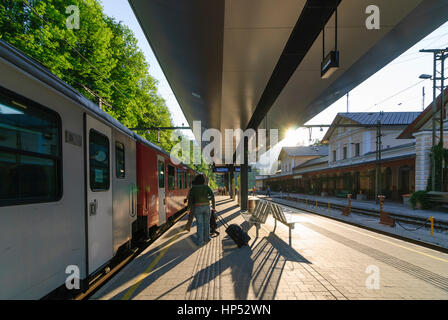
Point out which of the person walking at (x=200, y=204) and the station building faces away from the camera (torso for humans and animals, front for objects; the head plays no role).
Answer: the person walking

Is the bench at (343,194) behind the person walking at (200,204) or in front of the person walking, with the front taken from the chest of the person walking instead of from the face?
in front

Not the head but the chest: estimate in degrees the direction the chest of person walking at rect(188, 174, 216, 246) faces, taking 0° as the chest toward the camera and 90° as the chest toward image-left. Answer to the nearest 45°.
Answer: approximately 180°

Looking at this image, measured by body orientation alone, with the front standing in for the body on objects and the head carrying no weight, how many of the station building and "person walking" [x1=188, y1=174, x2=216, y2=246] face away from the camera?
1

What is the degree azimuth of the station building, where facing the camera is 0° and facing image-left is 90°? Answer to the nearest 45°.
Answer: approximately 45°

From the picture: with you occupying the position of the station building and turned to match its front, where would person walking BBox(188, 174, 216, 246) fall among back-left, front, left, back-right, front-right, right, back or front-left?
front-left
